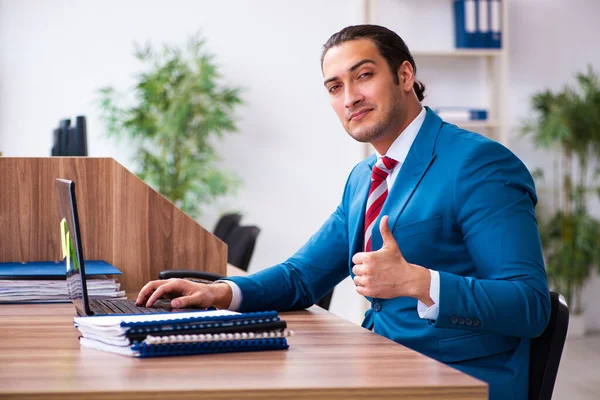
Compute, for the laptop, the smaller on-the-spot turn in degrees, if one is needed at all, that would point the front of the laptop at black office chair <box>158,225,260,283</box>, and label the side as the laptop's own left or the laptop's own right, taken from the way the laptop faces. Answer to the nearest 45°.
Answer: approximately 90° to the laptop's own left

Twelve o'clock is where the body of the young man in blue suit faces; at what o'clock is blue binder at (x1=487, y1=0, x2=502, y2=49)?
The blue binder is roughly at 5 o'clock from the young man in blue suit.

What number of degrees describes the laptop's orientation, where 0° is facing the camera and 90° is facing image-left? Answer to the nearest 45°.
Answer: approximately 270°

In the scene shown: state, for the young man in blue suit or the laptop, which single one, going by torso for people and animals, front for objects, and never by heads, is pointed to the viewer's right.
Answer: the laptop

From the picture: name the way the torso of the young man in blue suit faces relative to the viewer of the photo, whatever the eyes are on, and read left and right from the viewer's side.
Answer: facing the viewer and to the left of the viewer

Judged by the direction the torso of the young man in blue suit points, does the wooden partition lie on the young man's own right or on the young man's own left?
on the young man's own right

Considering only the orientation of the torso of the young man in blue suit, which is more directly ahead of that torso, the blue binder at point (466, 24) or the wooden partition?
the wooden partition

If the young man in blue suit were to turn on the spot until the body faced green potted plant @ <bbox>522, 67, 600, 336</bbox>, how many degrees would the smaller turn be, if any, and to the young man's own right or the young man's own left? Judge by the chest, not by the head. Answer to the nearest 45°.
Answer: approximately 135° to the young man's own right

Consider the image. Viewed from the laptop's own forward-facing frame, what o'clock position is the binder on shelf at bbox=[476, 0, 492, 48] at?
The binder on shelf is roughly at 10 o'clock from the laptop.

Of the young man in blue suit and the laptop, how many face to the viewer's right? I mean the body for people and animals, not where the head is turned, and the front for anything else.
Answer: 1

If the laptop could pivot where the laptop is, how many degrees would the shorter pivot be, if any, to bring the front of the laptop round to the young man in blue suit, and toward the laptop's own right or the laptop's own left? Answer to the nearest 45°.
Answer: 0° — it already faces them

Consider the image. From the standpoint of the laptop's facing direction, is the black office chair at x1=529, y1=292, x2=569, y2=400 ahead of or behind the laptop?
ahead
